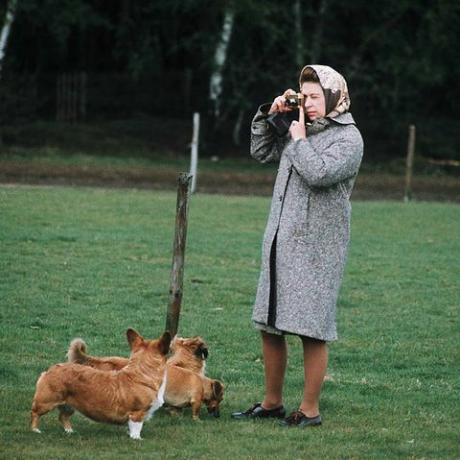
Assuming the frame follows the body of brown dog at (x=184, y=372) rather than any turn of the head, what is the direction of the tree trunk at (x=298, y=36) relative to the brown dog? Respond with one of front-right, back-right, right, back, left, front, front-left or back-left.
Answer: left

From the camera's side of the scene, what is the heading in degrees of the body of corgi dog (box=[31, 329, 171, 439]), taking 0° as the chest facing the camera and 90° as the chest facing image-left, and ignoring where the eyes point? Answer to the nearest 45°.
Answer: approximately 270°

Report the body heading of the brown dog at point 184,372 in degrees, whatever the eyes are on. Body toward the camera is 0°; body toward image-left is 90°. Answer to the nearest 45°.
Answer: approximately 270°

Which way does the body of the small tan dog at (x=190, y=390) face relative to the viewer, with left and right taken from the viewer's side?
facing to the right of the viewer

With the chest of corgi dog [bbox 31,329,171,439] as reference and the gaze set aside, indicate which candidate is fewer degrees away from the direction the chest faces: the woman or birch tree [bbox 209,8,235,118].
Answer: the woman

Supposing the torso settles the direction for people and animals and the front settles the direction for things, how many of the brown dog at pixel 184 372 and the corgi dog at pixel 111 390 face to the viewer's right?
2

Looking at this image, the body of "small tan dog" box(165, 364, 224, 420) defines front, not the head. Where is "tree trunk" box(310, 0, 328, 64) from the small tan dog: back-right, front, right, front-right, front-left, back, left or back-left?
left

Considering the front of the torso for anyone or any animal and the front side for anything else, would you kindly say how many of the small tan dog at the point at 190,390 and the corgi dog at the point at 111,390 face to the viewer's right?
2

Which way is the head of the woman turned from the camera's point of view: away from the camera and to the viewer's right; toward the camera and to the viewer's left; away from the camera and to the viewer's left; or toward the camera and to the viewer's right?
toward the camera and to the viewer's left

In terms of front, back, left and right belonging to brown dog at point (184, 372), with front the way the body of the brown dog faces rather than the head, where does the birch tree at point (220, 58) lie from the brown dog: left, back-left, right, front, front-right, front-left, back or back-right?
left
